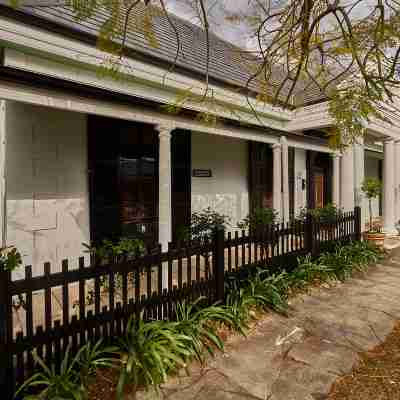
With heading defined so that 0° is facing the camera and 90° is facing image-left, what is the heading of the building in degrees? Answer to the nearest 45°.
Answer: approximately 315°

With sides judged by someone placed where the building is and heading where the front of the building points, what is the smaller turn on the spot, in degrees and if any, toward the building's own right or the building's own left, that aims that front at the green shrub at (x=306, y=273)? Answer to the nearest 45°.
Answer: approximately 45° to the building's own left

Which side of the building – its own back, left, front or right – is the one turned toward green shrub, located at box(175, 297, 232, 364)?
front
